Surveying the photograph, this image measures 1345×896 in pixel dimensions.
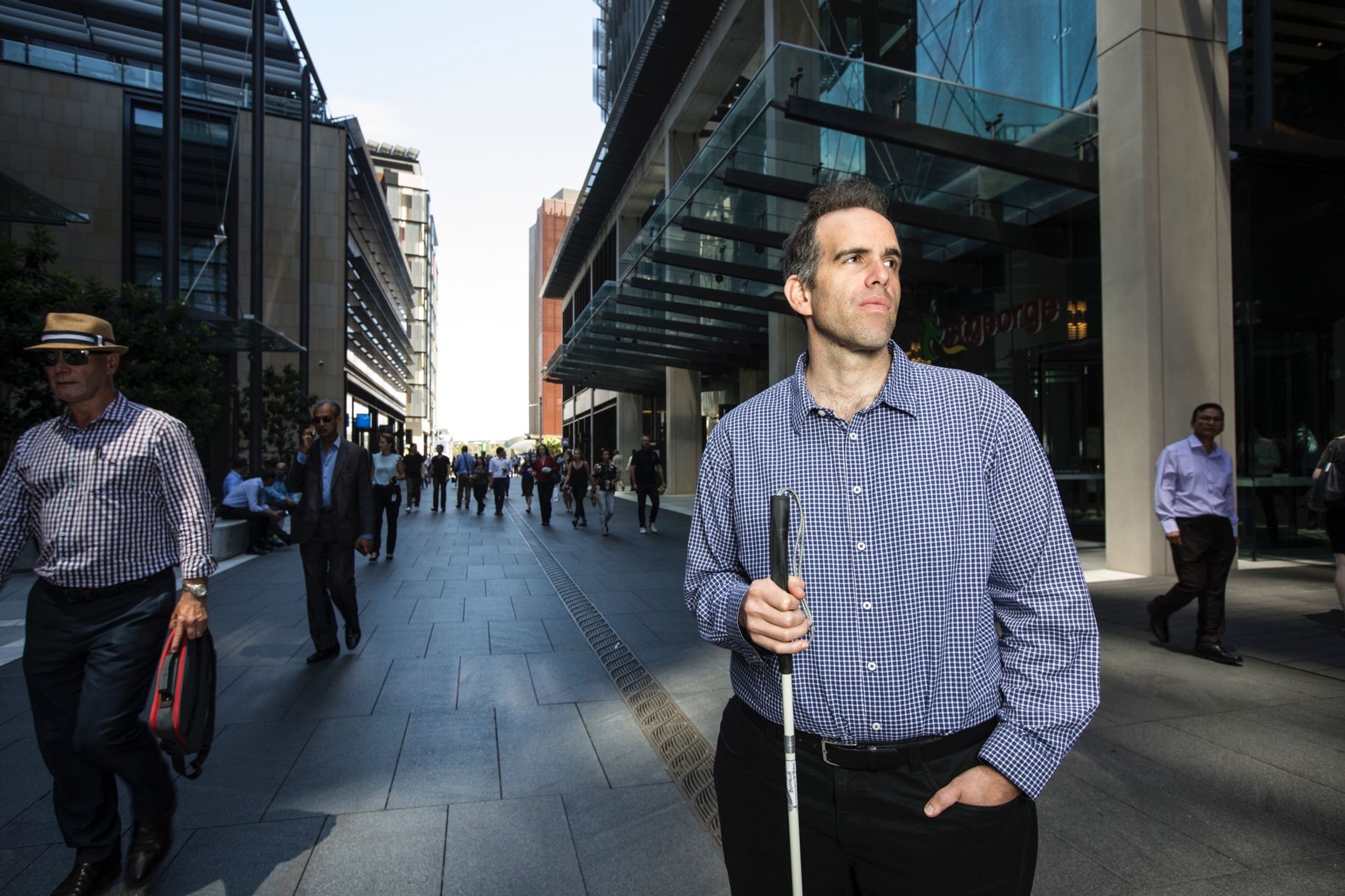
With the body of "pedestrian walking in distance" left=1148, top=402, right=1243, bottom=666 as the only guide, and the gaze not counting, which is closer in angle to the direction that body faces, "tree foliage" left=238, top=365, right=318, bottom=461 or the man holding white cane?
the man holding white cane

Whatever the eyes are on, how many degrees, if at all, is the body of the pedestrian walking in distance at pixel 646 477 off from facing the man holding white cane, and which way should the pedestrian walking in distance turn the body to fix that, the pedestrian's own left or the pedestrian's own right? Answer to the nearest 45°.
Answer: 0° — they already face them

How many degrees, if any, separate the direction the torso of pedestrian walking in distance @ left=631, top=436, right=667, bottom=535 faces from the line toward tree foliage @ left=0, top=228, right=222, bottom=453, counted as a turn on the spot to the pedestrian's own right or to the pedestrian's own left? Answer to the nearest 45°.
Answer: approximately 45° to the pedestrian's own right

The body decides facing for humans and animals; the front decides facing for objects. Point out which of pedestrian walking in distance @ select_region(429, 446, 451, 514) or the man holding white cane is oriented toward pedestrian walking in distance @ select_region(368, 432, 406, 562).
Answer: pedestrian walking in distance @ select_region(429, 446, 451, 514)

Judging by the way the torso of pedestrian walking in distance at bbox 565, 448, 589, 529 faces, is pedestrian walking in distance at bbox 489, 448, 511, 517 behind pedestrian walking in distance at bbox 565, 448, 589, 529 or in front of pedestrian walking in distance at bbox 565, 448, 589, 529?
behind
